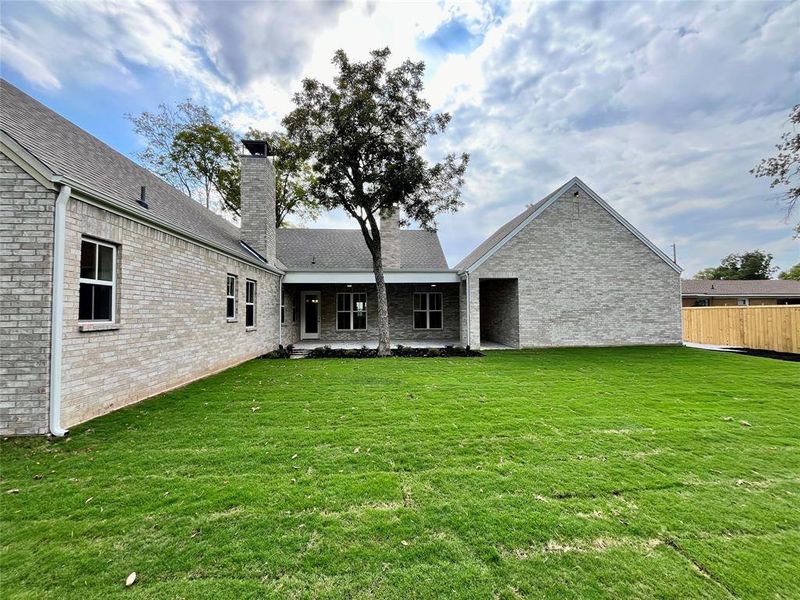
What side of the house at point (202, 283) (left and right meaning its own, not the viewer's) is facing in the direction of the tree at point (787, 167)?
right

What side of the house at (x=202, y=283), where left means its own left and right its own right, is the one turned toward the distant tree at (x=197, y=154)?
front

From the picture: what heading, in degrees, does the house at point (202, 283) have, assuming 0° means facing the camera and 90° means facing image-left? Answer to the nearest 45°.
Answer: approximately 180°

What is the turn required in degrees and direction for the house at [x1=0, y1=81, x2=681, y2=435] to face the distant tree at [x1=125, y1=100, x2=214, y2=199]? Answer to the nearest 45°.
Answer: approximately 45° to its left

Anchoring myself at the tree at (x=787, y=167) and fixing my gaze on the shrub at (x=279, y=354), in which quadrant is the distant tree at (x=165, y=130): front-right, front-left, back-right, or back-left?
front-right

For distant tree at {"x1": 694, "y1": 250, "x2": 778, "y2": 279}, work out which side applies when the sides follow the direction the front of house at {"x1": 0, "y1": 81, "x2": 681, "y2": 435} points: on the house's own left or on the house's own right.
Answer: on the house's own right
